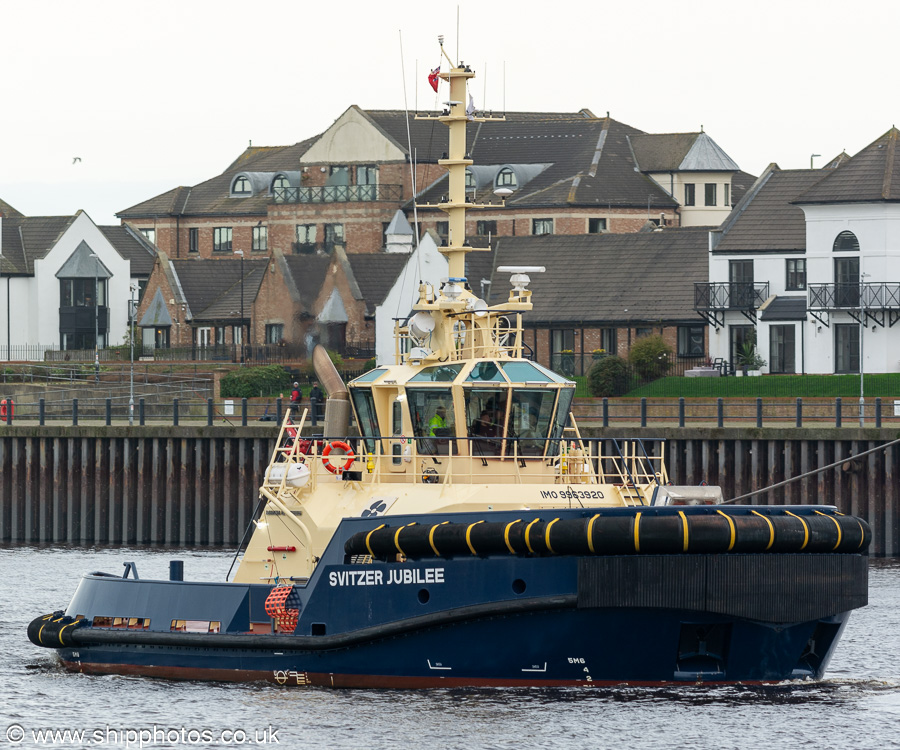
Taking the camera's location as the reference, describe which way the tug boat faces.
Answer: facing the viewer and to the right of the viewer
